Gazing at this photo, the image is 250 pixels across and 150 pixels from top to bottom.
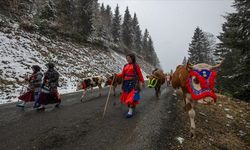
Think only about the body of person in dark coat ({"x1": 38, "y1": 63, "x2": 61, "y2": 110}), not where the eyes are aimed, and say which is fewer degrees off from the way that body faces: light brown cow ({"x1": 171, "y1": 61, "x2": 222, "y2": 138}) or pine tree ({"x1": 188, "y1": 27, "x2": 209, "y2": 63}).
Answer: the light brown cow

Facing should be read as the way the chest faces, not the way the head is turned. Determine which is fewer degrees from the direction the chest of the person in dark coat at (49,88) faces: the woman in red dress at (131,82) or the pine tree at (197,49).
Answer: the woman in red dress

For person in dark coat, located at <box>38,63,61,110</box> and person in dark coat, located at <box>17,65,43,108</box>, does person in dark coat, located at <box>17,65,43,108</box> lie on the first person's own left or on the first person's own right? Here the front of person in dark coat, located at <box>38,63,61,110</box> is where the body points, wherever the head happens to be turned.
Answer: on the first person's own right

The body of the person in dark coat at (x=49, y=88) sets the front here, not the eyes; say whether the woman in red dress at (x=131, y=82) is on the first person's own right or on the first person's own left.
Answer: on the first person's own left
